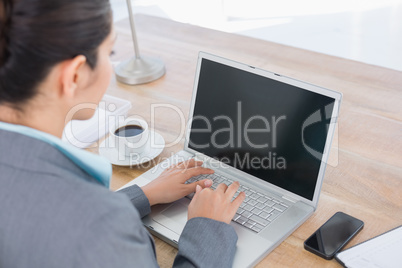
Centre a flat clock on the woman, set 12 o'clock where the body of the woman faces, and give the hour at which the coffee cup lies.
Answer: The coffee cup is roughly at 11 o'clock from the woman.

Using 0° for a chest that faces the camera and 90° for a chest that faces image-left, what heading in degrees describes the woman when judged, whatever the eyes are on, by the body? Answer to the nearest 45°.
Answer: approximately 225°

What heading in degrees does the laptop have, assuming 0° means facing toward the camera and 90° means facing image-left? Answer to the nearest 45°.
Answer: approximately 45°

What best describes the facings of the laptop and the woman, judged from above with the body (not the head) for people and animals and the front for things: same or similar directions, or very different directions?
very different directions

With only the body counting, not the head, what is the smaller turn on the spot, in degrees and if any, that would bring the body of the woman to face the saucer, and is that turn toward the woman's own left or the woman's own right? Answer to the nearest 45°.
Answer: approximately 45° to the woman's own left

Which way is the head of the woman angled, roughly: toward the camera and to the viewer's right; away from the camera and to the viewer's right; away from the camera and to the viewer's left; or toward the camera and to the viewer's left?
away from the camera and to the viewer's right
